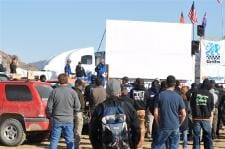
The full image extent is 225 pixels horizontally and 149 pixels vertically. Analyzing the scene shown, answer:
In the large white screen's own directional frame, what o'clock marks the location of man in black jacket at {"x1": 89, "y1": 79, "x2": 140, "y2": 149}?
The man in black jacket is roughly at 12 o'clock from the large white screen.

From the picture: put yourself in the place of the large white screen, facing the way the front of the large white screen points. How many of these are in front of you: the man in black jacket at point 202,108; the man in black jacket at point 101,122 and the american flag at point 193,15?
2

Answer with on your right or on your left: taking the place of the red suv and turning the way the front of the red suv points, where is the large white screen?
on your right

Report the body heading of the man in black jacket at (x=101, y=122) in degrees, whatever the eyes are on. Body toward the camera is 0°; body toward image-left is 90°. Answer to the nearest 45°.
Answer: approximately 180°

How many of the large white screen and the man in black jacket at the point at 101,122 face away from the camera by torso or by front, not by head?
1

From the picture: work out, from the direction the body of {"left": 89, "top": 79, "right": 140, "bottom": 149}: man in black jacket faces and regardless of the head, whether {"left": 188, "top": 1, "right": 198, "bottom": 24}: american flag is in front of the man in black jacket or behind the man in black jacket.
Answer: in front

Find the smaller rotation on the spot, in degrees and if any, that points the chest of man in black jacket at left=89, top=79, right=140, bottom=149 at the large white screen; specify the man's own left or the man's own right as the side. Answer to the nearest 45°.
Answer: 0° — they already face it

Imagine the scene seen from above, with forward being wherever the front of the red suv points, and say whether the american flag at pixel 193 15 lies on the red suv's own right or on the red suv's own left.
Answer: on the red suv's own right

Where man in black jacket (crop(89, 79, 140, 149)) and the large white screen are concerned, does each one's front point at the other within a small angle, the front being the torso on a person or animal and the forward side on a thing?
yes

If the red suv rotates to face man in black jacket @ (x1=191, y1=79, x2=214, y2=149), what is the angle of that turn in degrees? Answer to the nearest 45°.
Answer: approximately 180°

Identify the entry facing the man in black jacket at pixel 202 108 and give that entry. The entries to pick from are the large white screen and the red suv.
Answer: the large white screen
